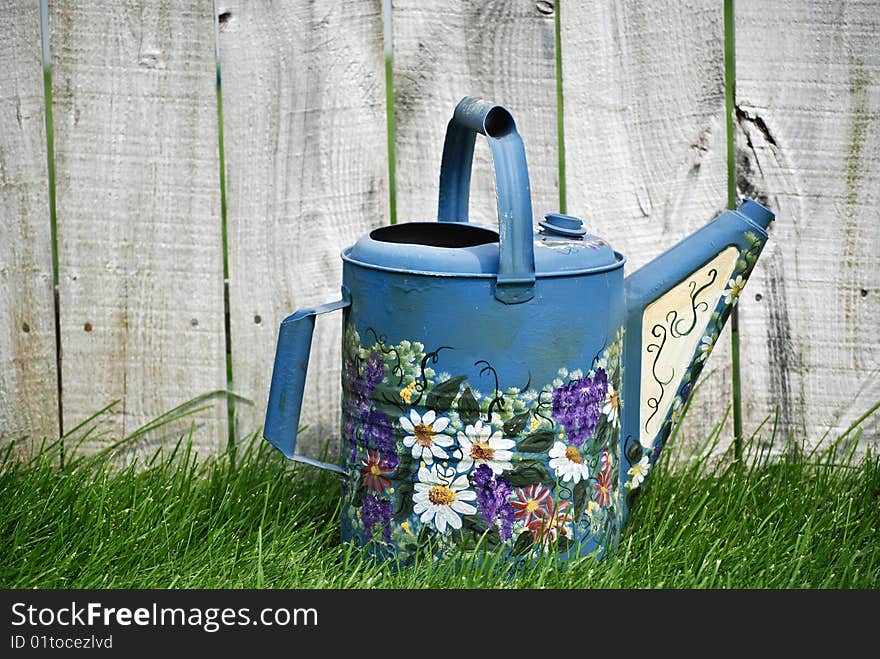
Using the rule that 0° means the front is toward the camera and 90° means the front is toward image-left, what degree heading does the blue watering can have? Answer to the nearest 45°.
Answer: approximately 270°
